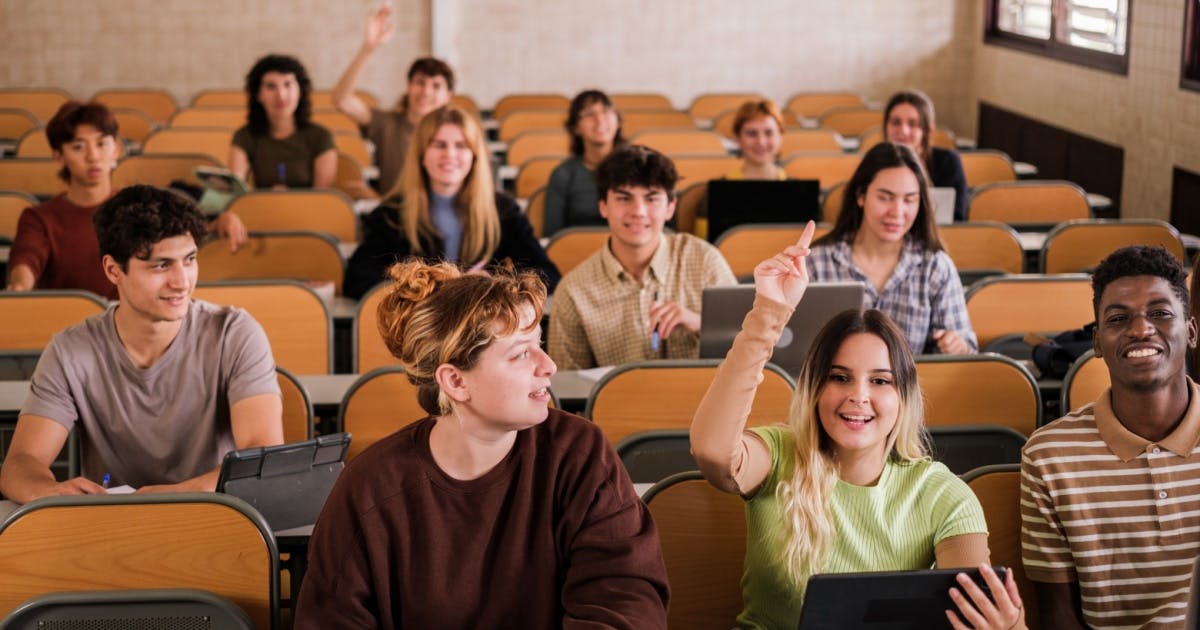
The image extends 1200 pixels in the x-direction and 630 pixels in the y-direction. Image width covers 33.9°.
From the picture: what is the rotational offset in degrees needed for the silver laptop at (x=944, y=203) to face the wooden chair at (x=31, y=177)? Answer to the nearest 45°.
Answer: approximately 90° to its left

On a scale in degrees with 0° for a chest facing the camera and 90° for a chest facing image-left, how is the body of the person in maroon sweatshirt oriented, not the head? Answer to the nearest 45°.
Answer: approximately 0°

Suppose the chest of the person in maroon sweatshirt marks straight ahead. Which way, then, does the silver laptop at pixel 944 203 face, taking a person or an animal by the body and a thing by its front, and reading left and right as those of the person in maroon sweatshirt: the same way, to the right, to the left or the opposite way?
the opposite way

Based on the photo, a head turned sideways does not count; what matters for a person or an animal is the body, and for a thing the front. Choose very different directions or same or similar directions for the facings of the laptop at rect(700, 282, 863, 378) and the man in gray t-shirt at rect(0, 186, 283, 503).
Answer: very different directions

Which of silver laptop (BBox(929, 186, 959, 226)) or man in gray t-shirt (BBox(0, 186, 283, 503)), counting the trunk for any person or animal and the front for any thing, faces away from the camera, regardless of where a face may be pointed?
the silver laptop

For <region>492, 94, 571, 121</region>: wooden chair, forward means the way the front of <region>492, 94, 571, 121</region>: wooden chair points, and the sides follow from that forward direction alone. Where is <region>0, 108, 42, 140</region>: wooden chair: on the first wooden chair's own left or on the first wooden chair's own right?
on the first wooden chair's own right

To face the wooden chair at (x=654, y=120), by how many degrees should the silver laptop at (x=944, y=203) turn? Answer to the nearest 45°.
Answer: approximately 45° to its left

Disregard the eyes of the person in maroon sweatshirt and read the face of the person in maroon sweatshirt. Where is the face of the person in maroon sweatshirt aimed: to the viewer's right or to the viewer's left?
to the viewer's right

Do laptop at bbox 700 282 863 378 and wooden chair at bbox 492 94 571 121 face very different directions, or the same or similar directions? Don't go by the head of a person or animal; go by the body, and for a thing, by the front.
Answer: very different directions

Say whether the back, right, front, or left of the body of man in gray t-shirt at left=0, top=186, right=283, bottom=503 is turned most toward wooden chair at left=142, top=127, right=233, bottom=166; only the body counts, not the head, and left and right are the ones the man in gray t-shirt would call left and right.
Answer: back

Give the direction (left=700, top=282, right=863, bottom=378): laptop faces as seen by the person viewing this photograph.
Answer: facing away from the viewer
